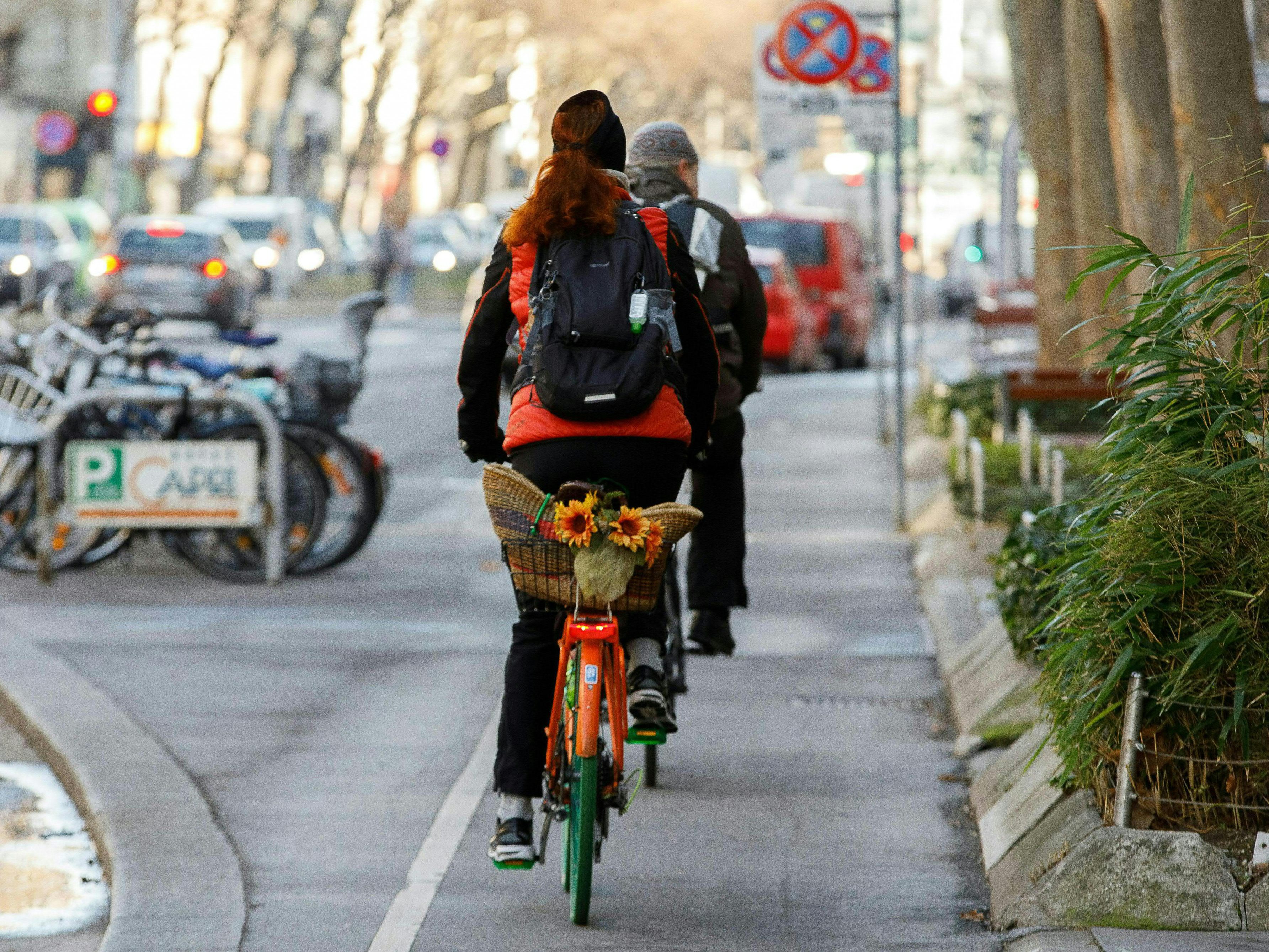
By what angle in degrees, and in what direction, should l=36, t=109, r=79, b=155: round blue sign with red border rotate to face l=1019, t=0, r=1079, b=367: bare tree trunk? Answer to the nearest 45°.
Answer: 0° — it already faces it

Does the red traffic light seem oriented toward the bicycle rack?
yes

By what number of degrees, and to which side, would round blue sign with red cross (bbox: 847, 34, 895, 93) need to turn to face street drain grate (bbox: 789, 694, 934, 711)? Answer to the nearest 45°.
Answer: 0° — it already faces it

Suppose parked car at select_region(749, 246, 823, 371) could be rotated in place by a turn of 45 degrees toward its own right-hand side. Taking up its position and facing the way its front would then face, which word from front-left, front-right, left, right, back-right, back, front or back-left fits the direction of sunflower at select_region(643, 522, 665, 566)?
right

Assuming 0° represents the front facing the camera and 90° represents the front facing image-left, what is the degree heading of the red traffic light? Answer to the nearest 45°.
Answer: approximately 0°

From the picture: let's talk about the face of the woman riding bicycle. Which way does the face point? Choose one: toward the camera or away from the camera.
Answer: away from the camera

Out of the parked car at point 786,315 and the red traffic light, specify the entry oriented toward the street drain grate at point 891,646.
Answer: the red traffic light

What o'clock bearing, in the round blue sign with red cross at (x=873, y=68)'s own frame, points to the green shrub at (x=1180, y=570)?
The green shrub is roughly at 12 o'clock from the round blue sign with red cross.
